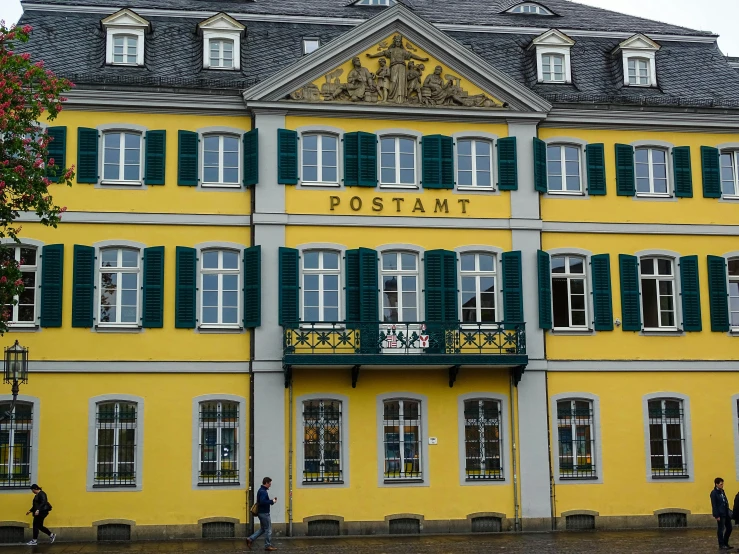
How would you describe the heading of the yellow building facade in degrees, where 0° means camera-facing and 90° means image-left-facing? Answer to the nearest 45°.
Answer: approximately 0°
